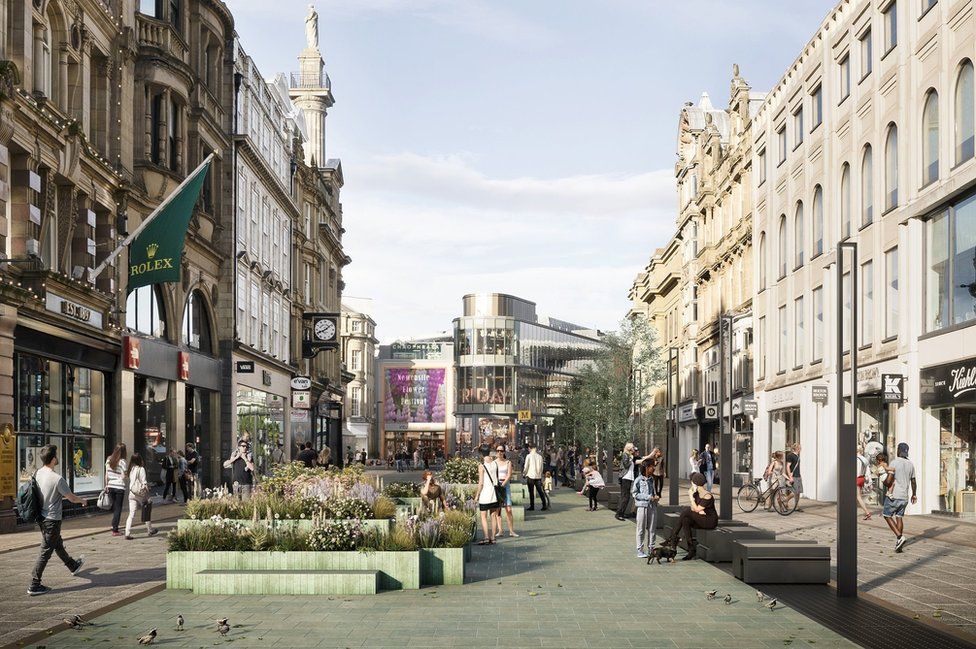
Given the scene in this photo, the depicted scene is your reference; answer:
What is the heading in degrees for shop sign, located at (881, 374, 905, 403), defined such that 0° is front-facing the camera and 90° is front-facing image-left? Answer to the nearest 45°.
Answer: approximately 0°

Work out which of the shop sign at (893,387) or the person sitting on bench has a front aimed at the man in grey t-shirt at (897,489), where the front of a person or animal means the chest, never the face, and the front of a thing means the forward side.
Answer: the shop sign

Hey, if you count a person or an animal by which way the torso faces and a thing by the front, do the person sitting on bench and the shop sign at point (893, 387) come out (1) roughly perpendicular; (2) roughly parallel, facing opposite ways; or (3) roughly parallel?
roughly perpendicular

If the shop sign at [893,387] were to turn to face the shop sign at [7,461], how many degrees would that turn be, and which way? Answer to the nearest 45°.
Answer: approximately 45° to its right

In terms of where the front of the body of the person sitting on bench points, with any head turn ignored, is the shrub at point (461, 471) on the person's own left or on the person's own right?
on the person's own right

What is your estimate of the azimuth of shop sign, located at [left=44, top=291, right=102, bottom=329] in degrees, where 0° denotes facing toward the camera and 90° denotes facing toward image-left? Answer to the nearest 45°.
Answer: approximately 315°

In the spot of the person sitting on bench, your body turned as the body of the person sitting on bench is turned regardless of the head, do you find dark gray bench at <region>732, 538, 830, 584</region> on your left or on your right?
on your left

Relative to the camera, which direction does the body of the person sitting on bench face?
to the viewer's left

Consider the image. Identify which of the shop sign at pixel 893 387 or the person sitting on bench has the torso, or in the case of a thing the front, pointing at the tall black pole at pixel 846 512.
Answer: the shop sign

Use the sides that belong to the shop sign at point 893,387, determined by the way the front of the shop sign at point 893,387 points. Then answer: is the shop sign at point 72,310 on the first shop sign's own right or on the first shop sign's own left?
on the first shop sign's own right

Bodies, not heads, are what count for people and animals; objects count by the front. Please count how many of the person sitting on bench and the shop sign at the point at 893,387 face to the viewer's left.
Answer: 1
